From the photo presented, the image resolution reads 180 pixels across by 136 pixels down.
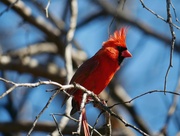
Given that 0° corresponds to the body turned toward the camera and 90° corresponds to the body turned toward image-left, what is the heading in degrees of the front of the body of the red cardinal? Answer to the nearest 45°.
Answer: approximately 270°
